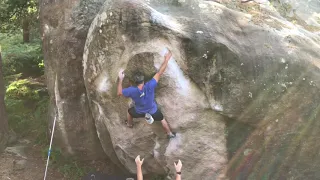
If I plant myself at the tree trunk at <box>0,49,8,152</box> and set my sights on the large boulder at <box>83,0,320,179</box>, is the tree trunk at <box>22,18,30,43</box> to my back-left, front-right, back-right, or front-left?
back-left

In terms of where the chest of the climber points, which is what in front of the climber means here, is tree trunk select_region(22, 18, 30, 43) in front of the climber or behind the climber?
in front

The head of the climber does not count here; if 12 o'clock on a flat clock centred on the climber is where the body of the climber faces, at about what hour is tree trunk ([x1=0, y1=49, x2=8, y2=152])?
The tree trunk is roughly at 10 o'clock from the climber.

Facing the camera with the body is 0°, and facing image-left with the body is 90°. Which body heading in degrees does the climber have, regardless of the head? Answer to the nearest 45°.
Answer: approximately 180°
